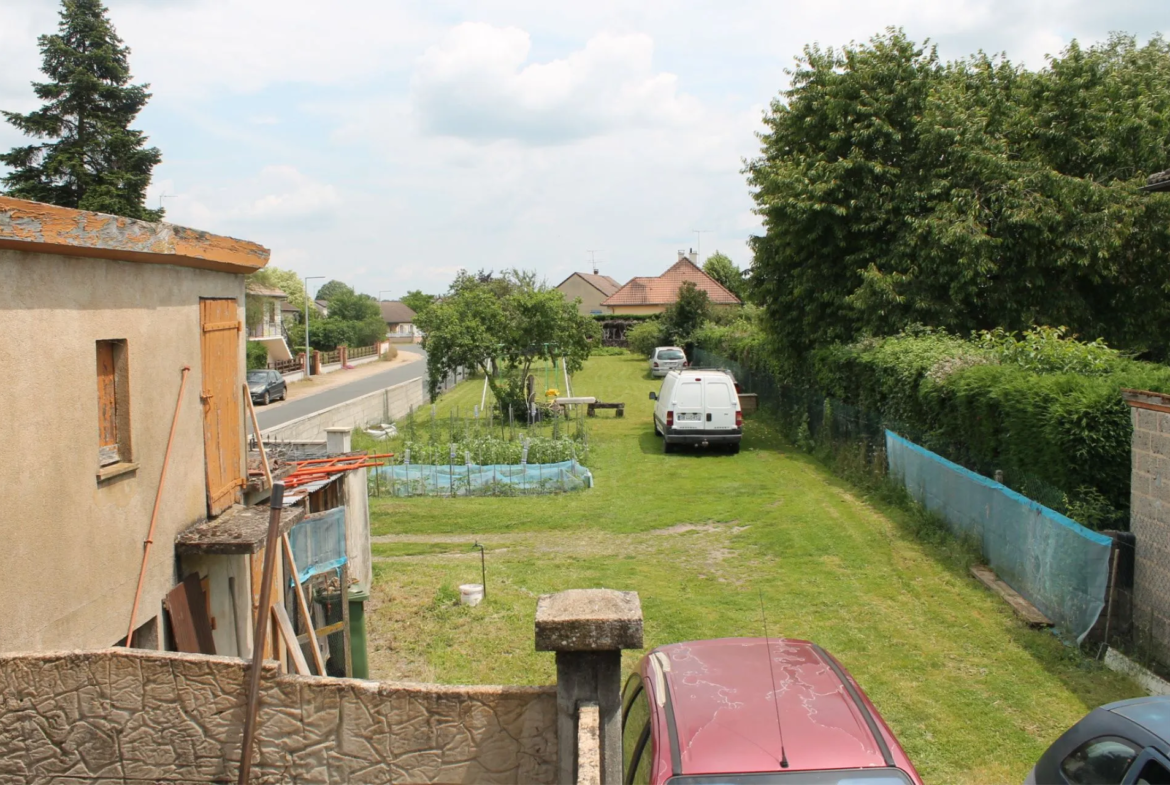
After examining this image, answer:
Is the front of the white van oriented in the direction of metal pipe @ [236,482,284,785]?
no

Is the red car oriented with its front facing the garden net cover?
no

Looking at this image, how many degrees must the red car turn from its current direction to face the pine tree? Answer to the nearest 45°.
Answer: approximately 135° to its right

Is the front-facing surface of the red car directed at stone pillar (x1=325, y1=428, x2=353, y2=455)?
no

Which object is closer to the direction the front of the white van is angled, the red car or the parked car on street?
the parked car on street

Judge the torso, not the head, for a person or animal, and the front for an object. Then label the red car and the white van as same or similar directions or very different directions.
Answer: very different directions

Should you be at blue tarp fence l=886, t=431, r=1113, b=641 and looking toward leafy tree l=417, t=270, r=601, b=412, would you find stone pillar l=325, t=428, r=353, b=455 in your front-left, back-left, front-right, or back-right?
front-left

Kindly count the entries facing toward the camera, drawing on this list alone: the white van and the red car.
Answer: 1

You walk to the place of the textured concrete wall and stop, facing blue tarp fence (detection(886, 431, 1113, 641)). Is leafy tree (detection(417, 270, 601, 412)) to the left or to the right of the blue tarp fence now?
left

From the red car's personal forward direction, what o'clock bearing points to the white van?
The white van is roughly at 6 o'clock from the red car.

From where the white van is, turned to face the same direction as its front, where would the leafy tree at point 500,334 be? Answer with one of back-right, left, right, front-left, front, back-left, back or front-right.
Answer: front-left

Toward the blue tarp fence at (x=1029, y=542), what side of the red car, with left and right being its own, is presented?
back

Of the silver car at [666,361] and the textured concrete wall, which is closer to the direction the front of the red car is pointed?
the textured concrete wall

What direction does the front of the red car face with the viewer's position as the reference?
facing the viewer

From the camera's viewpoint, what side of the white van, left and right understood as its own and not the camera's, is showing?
back

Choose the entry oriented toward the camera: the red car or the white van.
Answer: the red car

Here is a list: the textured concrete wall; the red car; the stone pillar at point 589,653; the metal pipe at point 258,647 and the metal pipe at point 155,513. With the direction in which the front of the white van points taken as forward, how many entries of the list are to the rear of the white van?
5

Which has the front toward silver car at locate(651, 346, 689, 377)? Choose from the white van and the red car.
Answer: the white van

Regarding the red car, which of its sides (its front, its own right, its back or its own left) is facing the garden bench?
back
